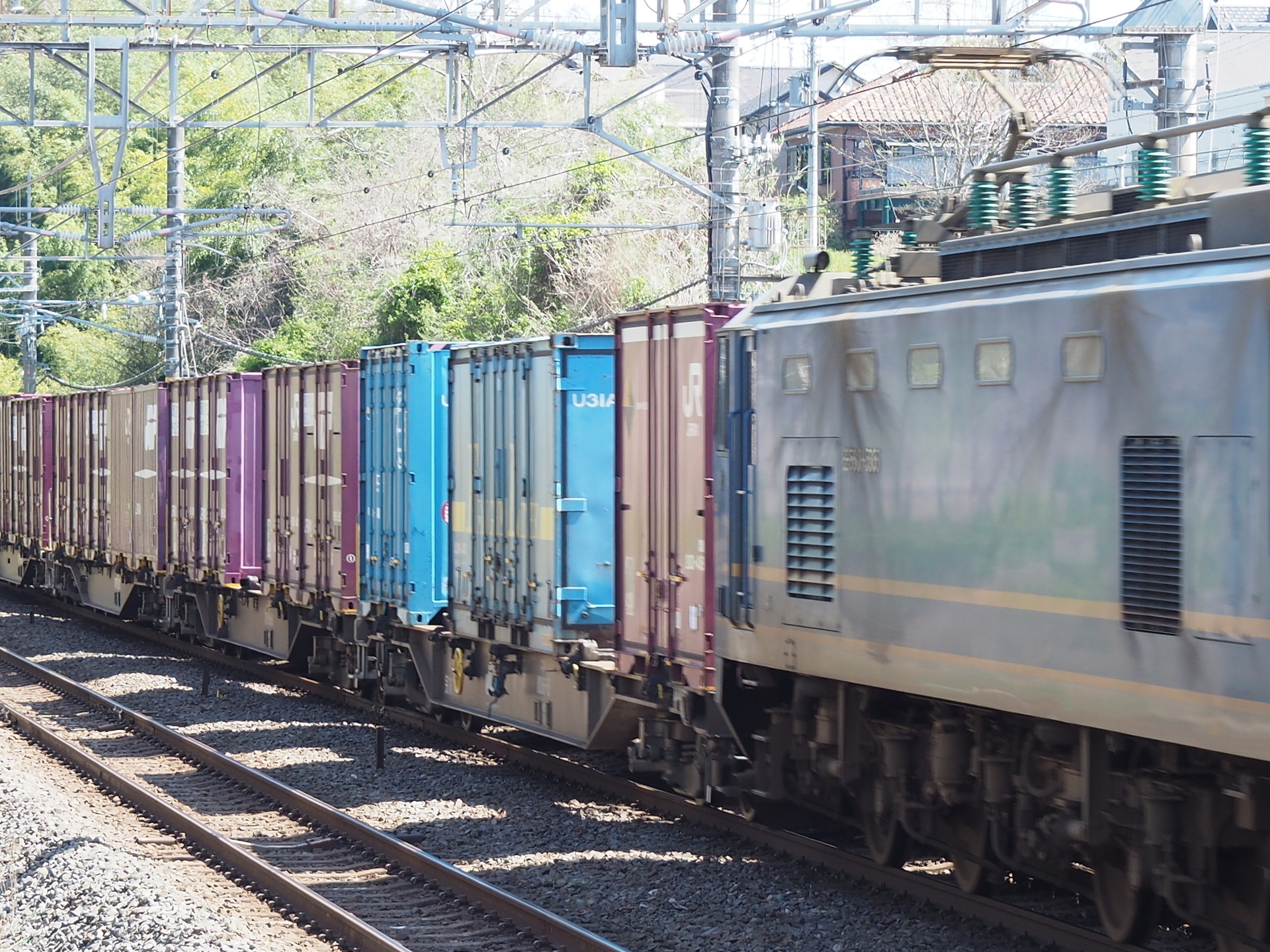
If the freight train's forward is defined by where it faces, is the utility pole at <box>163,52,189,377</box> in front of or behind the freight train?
behind

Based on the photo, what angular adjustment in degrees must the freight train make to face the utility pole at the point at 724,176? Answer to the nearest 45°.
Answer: approximately 135° to its left

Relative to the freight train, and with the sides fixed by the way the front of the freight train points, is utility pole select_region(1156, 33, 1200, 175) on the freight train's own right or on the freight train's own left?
on the freight train's own left

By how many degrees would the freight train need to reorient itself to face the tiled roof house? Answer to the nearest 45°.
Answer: approximately 135° to its left

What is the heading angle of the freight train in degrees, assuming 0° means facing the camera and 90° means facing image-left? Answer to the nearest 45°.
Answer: approximately 315°
